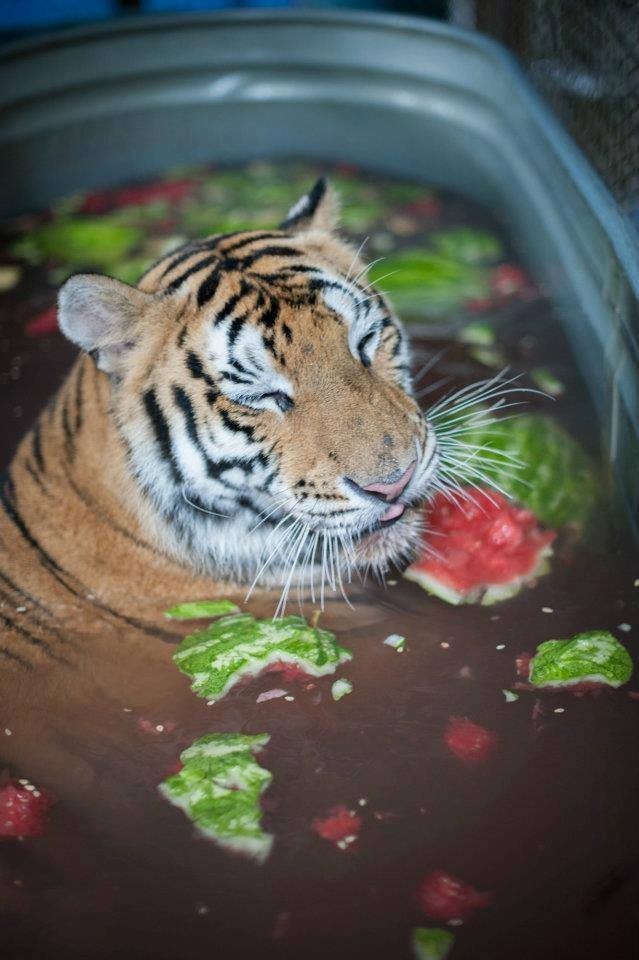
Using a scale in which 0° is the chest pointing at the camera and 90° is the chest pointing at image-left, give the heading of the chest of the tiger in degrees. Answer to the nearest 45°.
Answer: approximately 315°

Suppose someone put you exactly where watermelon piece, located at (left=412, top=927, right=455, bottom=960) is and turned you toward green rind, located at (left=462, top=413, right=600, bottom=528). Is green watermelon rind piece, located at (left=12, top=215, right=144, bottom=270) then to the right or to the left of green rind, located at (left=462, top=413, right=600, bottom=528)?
left

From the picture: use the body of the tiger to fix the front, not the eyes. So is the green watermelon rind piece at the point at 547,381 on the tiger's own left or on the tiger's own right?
on the tiger's own left

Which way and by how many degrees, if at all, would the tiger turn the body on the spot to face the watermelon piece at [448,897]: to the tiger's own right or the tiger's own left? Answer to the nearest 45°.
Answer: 0° — it already faces it

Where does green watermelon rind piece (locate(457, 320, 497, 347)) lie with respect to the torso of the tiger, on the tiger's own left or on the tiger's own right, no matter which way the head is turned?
on the tiger's own left

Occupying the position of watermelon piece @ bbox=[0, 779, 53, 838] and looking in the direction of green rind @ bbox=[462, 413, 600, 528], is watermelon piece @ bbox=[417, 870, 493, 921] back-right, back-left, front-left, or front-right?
front-right

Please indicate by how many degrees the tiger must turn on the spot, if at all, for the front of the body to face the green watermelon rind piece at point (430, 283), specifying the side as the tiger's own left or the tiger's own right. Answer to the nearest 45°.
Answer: approximately 135° to the tiger's own left
